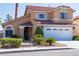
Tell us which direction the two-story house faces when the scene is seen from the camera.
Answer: facing the viewer

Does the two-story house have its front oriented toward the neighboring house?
no

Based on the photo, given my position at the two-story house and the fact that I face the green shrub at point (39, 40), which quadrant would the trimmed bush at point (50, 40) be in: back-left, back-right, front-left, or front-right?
front-left
